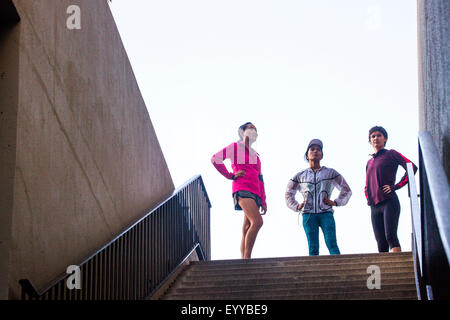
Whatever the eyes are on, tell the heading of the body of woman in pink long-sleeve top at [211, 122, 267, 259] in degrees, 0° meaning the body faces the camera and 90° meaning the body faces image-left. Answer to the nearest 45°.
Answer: approximately 315°

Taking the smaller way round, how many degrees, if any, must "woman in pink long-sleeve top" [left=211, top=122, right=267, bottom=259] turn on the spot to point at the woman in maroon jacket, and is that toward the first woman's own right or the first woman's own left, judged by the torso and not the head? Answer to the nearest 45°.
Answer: approximately 45° to the first woman's own left

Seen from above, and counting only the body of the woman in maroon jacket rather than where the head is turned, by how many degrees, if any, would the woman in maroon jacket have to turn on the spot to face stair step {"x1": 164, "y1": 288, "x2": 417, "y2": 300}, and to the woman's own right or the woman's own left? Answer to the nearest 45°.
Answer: approximately 45° to the woman's own left

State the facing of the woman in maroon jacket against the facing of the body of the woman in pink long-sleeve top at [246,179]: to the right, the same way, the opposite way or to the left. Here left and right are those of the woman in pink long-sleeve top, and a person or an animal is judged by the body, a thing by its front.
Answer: to the right

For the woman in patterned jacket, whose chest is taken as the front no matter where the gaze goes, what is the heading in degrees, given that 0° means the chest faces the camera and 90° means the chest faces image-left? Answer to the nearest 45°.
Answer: approximately 0°
